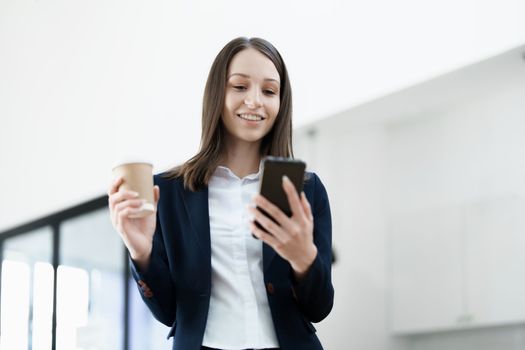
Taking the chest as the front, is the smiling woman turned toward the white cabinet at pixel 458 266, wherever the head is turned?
no

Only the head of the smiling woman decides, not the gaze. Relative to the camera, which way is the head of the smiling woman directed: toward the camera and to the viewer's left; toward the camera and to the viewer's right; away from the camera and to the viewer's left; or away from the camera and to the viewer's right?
toward the camera and to the viewer's right

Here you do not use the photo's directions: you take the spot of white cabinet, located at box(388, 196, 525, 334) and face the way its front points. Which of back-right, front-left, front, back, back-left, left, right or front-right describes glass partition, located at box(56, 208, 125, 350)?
front-right

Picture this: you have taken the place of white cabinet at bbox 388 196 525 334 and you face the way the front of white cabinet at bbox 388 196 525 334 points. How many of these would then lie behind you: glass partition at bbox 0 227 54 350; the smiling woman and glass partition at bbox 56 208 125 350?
0

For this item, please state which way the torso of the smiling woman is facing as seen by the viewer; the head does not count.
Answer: toward the camera

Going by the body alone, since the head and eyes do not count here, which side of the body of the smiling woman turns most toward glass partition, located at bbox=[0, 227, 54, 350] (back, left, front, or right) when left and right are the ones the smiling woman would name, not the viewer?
back

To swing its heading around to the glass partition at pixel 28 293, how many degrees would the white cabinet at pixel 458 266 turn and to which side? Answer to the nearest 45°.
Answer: approximately 45° to its right

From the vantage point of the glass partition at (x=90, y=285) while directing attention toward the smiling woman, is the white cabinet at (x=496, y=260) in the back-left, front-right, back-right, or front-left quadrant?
front-left

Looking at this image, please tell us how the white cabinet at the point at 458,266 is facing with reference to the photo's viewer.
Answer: facing the viewer and to the left of the viewer

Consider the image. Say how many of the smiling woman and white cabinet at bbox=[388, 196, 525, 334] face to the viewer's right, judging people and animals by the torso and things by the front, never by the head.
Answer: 0

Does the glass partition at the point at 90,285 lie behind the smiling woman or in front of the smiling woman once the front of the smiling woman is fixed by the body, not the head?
behind

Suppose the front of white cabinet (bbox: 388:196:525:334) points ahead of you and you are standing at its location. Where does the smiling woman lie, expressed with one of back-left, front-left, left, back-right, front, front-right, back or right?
front-left
